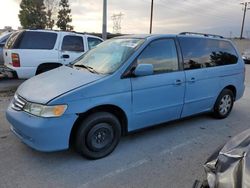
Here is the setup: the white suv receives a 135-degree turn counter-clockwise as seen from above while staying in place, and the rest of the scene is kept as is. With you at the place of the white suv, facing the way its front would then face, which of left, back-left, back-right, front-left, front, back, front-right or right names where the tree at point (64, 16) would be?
right

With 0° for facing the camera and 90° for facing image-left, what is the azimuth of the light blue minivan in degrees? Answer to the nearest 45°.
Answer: approximately 45°

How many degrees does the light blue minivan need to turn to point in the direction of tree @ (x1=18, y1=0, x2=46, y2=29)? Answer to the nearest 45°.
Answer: approximately 135° to its right

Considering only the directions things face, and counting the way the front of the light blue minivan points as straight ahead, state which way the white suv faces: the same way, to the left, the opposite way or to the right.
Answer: the opposite way

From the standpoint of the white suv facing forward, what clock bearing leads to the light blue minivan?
The light blue minivan is roughly at 4 o'clock from the white suv.

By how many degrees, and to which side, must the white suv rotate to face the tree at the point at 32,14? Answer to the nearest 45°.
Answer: approximately 45° to its left

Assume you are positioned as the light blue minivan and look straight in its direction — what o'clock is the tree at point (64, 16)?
The tree is roughly at 4 o'clock from the light blue minivan.

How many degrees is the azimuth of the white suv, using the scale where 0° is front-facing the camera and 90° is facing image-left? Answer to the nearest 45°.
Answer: approximately 225°

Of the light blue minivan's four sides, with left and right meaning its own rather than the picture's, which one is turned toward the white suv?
right
